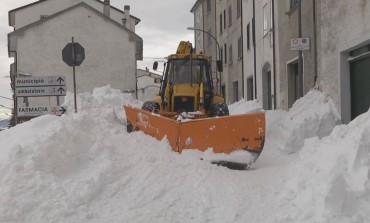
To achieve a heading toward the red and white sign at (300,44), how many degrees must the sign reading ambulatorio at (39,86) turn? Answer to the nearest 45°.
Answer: approximately 90° to its left

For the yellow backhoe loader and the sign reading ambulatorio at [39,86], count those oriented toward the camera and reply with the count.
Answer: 2

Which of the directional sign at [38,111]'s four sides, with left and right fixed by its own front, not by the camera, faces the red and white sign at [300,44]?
left

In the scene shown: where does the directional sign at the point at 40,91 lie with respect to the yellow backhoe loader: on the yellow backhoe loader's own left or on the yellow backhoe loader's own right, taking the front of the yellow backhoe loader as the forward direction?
on the yellow backhoe loader's own right

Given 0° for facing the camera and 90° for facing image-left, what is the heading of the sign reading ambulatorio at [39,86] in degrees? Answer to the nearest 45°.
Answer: approximately 0°

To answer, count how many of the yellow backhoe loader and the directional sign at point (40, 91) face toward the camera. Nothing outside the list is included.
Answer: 2

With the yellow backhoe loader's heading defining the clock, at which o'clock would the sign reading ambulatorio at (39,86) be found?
The sign reading ambulatorio is roughly at 4 o'clock from the yellow backhoe loader.
